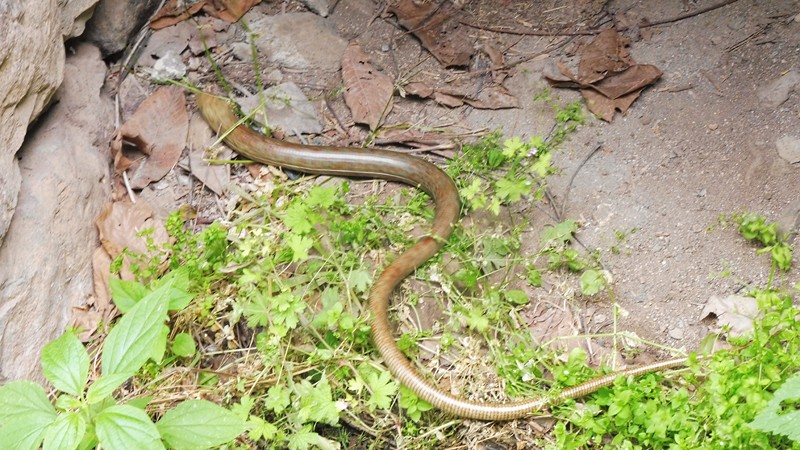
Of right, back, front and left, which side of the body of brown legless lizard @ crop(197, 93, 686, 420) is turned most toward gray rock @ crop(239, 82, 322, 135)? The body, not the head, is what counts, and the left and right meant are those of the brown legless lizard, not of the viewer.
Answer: front

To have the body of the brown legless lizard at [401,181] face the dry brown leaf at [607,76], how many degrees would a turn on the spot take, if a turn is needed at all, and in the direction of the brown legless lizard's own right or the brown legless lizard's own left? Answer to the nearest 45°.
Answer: approximately 90° to the brown legless lizard's own right

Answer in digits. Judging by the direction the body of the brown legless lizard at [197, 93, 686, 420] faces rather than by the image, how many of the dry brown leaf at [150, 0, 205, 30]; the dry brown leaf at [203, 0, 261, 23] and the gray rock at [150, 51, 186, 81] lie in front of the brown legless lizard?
3

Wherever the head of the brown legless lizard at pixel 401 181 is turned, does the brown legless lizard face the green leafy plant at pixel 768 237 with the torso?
no

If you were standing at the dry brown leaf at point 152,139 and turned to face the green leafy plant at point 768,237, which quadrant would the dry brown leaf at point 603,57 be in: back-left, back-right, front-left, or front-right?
front-left

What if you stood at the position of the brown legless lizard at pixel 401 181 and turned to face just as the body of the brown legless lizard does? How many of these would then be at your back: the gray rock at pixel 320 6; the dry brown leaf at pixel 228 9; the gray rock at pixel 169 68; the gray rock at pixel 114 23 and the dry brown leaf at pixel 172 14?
0

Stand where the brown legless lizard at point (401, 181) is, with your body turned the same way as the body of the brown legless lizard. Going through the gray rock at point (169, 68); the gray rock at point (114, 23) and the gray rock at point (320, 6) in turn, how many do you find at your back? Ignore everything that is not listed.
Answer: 0

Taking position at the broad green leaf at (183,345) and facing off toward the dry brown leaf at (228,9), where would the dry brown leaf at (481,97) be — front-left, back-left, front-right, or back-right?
front-right

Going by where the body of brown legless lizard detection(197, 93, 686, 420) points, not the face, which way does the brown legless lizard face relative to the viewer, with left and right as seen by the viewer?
facing away from the viewer and to the left of the viewer

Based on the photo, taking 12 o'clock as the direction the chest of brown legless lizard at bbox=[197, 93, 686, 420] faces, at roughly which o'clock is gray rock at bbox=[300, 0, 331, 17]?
The gray rock is roughly at 1 o'clock from the brown legless lizard.

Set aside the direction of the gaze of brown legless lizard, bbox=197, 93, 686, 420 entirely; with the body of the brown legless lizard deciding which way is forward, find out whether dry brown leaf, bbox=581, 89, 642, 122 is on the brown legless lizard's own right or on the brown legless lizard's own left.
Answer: on the brown legless lizard's own right

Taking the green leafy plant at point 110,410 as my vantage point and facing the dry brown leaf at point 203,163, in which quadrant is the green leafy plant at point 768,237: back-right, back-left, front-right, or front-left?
front-right

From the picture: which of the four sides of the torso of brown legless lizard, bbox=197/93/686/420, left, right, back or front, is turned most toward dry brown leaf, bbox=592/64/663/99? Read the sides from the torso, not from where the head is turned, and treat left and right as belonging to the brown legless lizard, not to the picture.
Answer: right

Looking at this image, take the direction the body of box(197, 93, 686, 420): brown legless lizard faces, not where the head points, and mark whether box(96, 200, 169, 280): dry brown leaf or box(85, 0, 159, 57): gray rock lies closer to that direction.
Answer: the gray rock

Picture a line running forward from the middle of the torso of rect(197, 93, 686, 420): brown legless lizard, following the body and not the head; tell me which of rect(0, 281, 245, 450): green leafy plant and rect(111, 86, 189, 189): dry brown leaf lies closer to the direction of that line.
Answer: the dry brown leaf

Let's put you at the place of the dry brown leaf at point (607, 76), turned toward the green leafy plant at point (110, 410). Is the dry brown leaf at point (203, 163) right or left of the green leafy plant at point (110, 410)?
right

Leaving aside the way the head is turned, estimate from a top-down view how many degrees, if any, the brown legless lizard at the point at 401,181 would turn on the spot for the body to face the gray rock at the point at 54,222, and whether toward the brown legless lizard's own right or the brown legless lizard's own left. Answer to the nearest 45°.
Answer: approximately 45° to the brown legless lizard's own left
